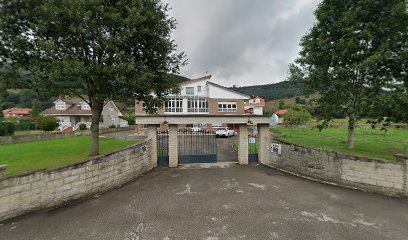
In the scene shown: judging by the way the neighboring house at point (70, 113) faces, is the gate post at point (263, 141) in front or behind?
in front

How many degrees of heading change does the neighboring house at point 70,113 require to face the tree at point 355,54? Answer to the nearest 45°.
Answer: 0° — it already faces it

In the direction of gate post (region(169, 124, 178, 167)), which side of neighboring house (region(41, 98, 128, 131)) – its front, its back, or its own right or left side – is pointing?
front

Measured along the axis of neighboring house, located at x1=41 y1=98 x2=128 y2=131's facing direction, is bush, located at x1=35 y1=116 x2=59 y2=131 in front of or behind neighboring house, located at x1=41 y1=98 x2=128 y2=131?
in front

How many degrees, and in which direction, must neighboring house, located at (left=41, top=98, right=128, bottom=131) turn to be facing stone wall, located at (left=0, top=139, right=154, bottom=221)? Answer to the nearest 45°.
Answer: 0° — it already faces it

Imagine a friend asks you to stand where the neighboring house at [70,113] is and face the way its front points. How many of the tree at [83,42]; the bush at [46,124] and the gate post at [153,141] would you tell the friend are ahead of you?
3

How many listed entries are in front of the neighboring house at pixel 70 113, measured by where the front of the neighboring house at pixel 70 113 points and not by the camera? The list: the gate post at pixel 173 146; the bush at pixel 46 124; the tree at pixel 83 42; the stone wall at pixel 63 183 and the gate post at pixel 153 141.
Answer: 5

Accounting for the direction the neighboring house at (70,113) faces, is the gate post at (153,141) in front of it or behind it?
in front

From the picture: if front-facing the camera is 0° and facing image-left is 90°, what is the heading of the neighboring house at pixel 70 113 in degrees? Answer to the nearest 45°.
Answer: approximately 0°

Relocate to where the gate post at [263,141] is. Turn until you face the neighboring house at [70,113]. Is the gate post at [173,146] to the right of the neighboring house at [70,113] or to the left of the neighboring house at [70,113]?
left
